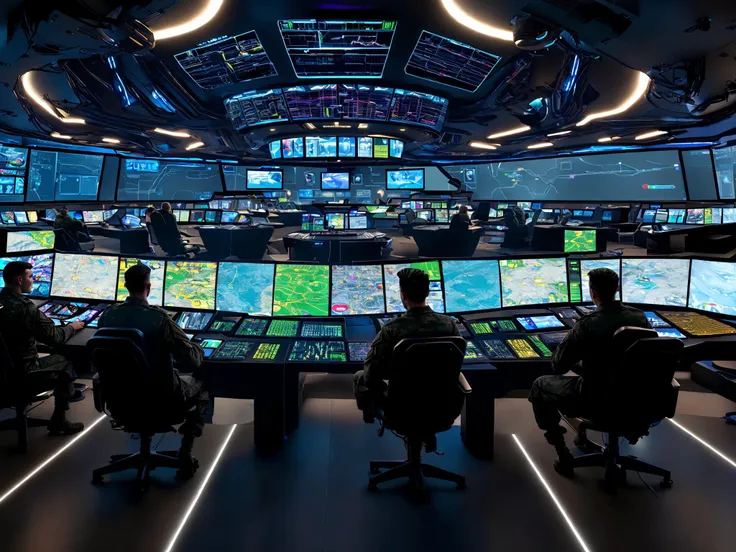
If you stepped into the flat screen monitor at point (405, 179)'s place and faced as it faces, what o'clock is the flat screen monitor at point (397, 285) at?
the flat screen monitor at point (397, 285) is roughly at 12 o'clock from the flat screen monitor at point (405, 179).

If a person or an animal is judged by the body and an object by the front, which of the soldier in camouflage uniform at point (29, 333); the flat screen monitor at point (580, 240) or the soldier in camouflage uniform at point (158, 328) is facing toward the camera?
the flat screen monitor

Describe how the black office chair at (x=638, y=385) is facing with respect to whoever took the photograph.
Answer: facing away from the viewer and to the left of the viewer

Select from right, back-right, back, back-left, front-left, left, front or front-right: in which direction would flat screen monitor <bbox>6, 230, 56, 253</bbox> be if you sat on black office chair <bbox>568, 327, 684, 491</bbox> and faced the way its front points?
front-left

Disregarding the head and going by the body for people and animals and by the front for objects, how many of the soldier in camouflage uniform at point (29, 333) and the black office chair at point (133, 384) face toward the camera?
0

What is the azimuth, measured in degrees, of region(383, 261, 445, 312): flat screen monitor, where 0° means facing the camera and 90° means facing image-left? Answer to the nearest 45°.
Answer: approximately 0°

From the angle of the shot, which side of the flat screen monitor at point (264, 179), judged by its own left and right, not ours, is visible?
front

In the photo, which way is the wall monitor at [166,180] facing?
toward the camera

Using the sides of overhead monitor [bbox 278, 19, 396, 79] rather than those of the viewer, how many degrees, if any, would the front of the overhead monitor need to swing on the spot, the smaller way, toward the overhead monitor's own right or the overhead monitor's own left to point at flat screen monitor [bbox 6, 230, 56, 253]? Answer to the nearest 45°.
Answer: approximately 45° to the overhead monitor's own right

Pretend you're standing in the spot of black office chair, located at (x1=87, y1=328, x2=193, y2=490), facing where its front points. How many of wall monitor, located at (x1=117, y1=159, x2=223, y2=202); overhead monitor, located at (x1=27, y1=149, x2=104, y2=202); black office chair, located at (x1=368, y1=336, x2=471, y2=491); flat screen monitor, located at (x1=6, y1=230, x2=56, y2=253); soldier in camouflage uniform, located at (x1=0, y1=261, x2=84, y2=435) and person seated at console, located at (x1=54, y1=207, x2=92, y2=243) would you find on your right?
1

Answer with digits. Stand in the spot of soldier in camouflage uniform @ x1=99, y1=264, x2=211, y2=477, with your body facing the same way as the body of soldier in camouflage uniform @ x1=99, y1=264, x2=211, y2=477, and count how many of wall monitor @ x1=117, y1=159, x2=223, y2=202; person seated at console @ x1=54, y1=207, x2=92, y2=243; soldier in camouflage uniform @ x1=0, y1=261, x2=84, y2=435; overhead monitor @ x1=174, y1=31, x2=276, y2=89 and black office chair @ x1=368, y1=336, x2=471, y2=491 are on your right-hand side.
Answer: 1

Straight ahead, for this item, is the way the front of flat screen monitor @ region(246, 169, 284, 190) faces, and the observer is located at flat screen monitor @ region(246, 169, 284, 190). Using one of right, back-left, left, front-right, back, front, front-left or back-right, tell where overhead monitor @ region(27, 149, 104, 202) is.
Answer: front-right

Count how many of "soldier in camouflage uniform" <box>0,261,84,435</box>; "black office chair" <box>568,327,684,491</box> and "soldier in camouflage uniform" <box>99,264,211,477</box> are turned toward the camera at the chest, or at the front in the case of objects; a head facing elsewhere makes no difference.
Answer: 0

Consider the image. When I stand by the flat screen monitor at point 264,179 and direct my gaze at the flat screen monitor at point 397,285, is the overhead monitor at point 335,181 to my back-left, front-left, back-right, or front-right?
front-left

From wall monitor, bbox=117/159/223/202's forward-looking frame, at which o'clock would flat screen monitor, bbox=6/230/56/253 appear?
The flat screen monitor is roughly at 12 o'clock from the wall monitor.

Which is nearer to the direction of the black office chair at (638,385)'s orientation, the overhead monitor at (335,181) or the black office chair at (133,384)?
the overhead monitor

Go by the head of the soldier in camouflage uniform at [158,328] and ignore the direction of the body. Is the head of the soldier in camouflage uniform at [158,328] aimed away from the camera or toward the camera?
away from the camera

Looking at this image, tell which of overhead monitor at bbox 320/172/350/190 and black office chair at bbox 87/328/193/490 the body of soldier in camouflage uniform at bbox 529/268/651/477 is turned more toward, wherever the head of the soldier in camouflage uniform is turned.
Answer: the overhead monitor

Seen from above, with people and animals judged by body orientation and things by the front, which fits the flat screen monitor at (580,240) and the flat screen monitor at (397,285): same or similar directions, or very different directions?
same or similar directions

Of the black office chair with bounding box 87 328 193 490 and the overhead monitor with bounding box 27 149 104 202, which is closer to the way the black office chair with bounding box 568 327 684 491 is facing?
the overhead monitor

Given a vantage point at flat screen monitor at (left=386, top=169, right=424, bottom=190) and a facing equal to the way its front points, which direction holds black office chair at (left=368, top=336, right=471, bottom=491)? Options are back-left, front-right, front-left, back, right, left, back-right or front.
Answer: front

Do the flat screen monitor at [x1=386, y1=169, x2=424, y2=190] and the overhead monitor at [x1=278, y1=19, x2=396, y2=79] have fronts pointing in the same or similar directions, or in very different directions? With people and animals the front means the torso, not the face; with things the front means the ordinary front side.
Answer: same or similar directions

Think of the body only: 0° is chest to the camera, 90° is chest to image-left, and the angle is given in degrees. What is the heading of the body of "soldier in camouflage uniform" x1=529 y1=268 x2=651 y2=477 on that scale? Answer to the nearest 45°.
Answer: approximately 135°

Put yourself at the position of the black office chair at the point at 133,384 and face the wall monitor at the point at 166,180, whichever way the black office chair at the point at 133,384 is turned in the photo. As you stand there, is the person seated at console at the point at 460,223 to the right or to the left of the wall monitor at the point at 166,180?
right

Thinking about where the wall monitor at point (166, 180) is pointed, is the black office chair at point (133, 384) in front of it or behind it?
in front

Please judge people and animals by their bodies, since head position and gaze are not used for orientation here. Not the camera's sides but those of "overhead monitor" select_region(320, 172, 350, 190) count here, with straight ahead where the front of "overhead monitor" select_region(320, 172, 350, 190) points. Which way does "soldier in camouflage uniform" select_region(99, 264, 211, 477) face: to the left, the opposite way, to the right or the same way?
the opposite way
